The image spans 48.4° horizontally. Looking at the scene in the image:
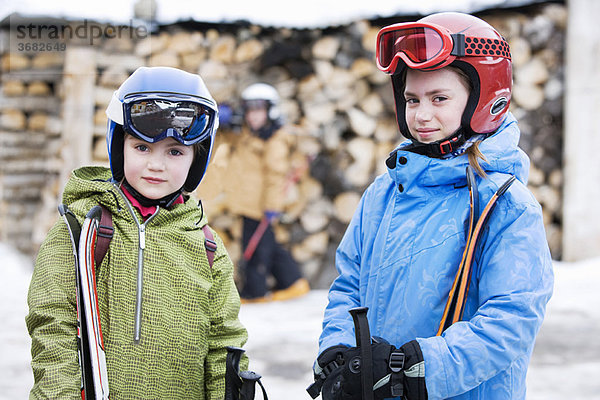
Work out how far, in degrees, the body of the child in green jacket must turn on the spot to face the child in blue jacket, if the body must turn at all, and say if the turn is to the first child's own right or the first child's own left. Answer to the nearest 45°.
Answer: approximately 90° to the first child's own left

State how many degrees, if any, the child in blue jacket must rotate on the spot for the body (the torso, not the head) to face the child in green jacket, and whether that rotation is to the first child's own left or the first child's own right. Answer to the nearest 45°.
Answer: approximately 45° to the first child's own right

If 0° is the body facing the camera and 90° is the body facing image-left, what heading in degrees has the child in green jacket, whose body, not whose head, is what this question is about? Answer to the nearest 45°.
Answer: approximately 0°

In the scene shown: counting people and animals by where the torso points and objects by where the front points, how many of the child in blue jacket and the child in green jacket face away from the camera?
0

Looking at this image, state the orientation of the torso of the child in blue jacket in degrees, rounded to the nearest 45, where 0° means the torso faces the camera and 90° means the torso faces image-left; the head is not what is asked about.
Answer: approximately 45°
